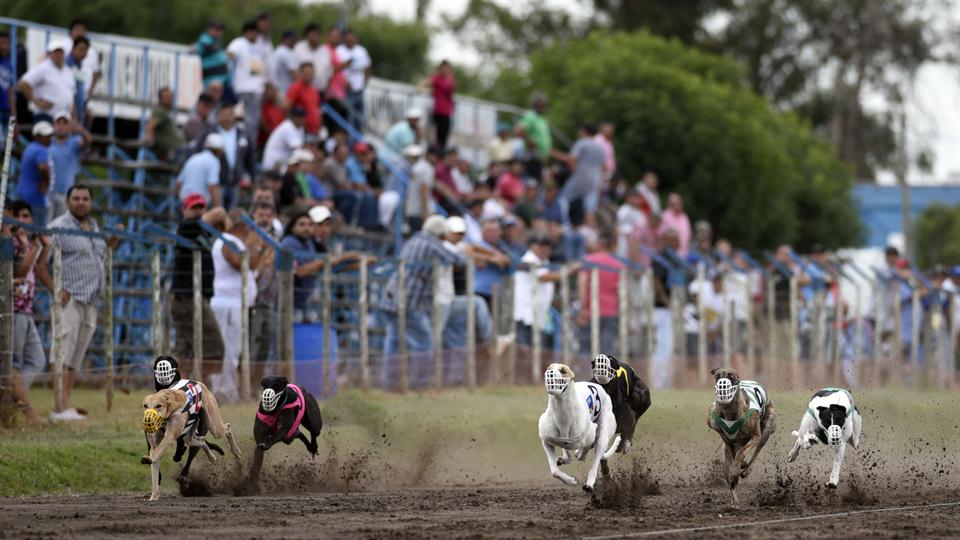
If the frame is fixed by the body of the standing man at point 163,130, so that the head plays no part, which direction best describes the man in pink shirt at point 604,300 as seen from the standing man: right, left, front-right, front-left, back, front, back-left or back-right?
front-left

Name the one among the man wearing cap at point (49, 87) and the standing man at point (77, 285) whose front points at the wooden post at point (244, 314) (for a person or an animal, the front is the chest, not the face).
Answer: the man wearing cap

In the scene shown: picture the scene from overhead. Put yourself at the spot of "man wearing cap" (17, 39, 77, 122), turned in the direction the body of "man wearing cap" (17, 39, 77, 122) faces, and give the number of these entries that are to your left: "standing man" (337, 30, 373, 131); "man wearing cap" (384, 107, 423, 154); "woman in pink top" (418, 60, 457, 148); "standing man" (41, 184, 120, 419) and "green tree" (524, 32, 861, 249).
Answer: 4

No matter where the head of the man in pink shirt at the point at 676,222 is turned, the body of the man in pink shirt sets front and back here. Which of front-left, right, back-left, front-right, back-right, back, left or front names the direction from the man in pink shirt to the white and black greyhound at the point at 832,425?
front

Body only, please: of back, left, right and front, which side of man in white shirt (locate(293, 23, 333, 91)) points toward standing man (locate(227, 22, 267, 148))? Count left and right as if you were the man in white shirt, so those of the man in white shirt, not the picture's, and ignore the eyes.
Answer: right

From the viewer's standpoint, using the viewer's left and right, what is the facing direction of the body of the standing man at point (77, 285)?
facing the viewer

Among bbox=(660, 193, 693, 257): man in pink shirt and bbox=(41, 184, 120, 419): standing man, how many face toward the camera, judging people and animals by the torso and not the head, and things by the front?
2

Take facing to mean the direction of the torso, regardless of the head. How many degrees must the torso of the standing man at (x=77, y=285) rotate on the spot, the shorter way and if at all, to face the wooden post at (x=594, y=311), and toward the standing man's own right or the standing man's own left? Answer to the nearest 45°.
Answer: approximately 135° to the standing man's own left

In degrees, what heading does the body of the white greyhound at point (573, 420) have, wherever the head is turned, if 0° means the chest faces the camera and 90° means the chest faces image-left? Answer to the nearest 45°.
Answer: approximately 45°

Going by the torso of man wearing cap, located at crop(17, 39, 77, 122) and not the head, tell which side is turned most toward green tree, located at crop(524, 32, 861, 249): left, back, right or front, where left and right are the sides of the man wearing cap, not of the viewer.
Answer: left
